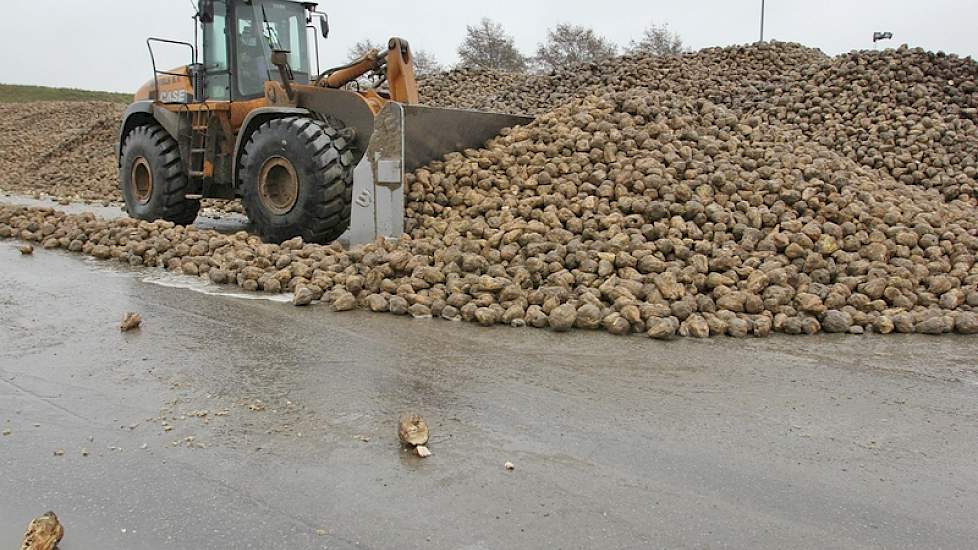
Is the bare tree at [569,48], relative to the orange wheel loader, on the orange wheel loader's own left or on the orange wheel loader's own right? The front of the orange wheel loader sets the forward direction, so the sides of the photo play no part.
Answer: on the orange wheel loader's own left
